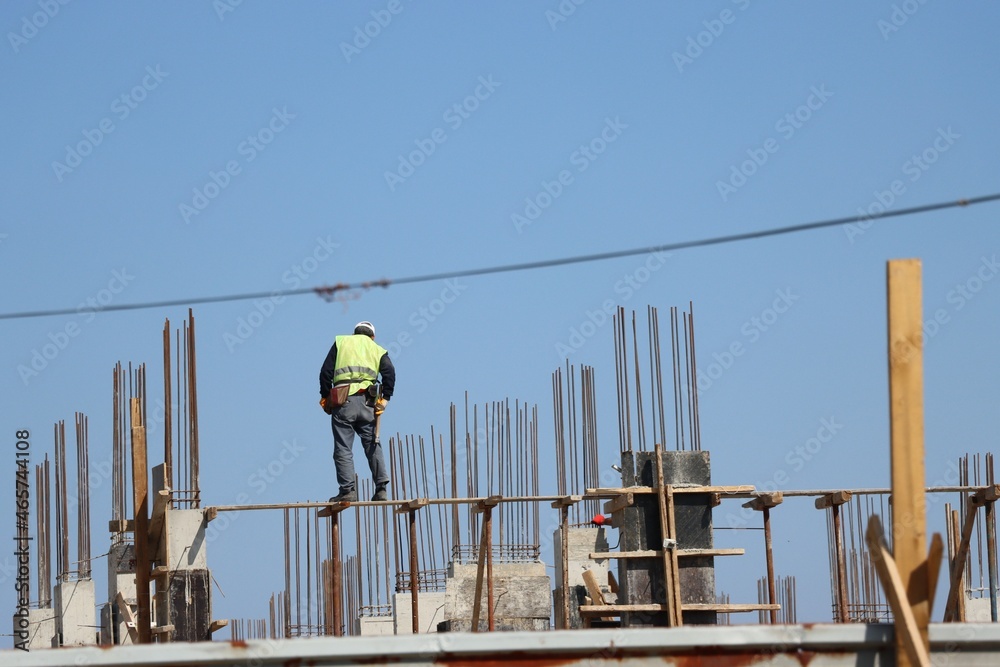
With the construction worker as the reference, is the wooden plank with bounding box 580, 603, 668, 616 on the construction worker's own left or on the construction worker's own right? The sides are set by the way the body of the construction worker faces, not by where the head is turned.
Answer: on the construction worker's own right

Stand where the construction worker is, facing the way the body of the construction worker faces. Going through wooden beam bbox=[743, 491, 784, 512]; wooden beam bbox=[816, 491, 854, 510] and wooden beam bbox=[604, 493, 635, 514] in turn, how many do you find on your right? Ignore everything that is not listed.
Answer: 3

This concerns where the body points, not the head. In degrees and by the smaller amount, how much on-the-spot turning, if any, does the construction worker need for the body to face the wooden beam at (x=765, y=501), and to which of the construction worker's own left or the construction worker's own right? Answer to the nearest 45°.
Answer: approximately 90° to the construction worker's own right

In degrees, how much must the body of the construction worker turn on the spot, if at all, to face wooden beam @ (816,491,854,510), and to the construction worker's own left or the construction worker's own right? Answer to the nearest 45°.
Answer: approximately 90° to the construction worker's own right

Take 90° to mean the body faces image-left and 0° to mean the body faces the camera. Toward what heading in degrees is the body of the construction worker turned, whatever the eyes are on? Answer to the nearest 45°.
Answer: approximately 180°

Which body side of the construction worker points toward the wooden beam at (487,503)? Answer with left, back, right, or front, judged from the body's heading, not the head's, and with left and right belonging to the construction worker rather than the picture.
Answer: right
